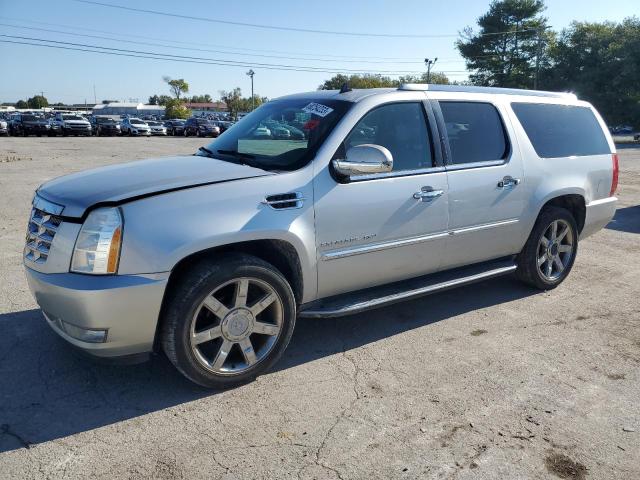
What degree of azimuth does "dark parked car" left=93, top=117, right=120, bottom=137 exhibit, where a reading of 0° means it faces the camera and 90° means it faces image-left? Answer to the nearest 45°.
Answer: approximately 315°

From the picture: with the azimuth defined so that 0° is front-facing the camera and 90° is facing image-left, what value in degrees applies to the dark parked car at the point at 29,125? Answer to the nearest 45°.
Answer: approximately 315°

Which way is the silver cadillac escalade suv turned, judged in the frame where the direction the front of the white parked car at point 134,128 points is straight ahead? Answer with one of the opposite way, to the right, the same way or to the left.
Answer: to the right

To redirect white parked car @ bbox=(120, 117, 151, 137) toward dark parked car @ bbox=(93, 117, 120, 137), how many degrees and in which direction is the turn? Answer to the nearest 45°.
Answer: approximately 135° to its right

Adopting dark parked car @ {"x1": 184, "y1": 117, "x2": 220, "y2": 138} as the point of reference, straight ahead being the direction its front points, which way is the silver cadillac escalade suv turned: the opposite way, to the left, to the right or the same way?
to the right

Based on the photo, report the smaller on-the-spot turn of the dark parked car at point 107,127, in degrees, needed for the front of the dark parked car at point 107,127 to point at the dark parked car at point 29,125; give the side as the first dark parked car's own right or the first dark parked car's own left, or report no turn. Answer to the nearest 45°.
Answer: approximately 90° to the first dark parked car's own right

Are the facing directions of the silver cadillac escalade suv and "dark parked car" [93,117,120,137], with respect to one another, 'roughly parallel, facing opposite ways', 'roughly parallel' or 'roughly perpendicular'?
roughly perpendicular

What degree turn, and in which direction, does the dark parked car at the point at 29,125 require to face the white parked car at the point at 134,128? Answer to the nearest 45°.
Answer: approximately 45° to its left

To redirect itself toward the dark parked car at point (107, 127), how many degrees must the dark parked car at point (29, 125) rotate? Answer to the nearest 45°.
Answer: approximately 90° to its left
